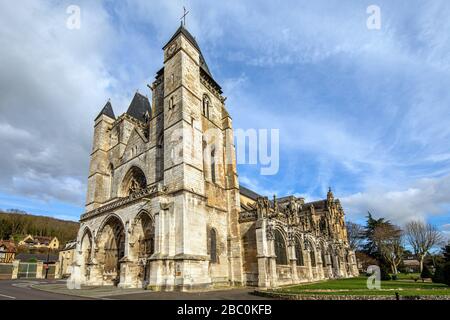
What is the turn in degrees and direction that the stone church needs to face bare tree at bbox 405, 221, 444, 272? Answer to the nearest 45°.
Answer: approximately 180°

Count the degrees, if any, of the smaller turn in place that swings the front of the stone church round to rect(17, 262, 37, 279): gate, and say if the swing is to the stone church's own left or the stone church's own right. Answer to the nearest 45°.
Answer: approximately 90° to the stone church's own right

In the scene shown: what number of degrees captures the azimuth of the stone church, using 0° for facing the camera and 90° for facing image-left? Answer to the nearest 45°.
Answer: approximately 45°

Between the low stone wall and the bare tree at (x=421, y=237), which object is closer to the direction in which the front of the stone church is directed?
the low stone wall

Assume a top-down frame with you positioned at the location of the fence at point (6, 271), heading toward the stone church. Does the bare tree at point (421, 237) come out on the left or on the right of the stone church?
left

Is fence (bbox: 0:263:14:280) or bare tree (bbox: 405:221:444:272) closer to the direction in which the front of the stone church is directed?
the fence

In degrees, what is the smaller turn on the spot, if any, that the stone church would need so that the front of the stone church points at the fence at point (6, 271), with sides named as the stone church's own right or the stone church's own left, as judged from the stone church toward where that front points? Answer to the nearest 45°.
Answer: approximately 90° to the stone church's own right

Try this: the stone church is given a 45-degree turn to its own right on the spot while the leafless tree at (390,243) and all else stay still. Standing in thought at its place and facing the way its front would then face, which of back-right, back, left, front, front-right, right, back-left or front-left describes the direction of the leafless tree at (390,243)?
back-right
